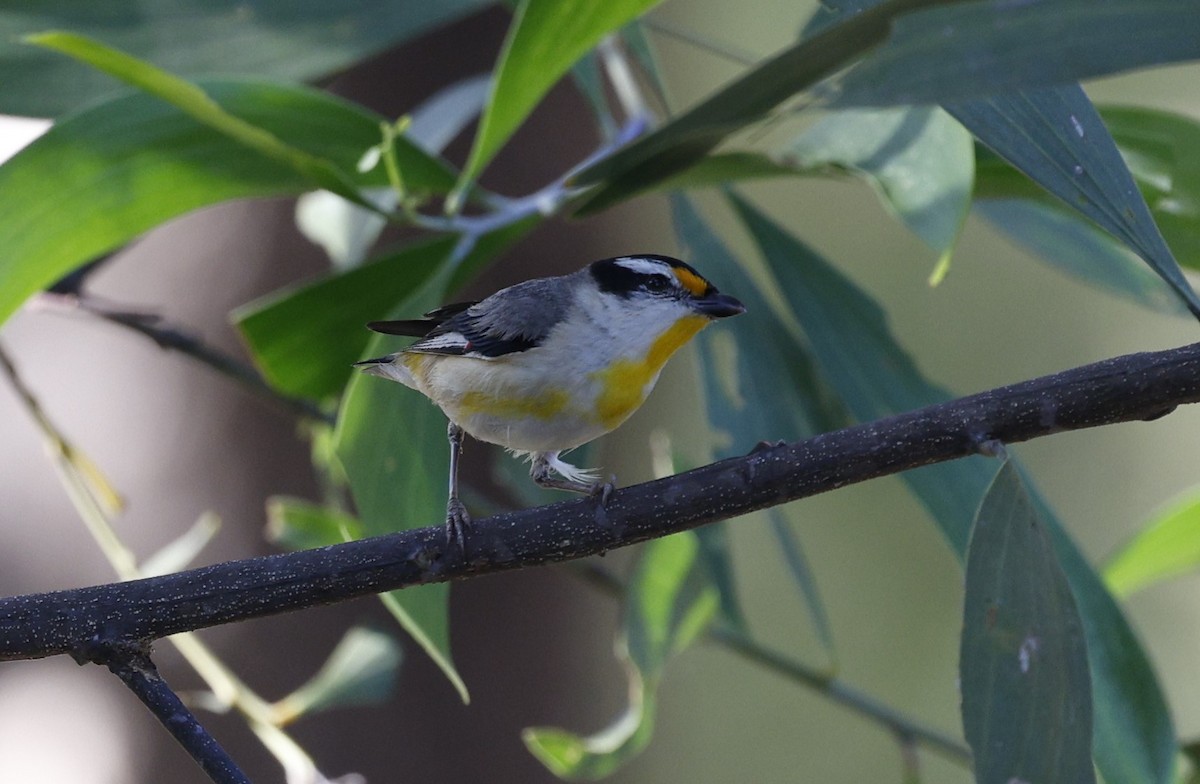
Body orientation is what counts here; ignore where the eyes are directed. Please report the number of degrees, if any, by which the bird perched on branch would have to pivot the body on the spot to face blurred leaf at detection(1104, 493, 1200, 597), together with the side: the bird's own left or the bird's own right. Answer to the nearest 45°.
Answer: approximately 45° to the bird's own left

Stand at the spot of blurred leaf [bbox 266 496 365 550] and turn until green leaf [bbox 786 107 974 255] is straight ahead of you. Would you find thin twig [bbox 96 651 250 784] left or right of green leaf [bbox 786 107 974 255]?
right

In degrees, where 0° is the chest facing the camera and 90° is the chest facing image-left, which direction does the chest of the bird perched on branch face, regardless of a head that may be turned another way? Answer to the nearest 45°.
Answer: approximately 270°
